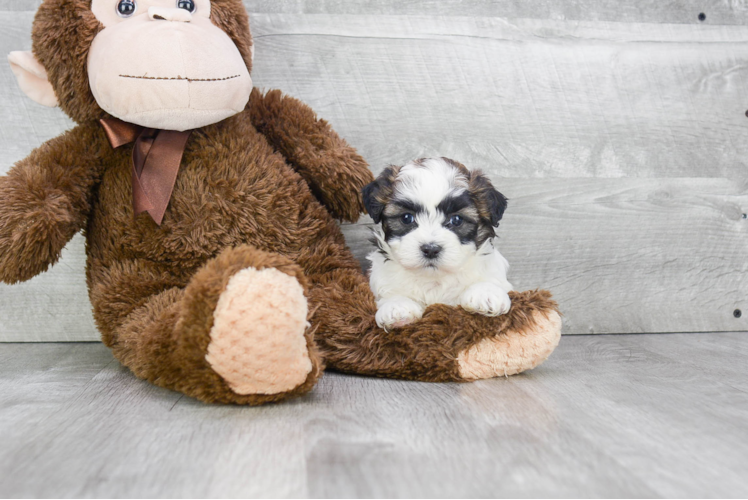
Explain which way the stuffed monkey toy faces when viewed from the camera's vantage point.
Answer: facing the viewer and to the right of the viewer

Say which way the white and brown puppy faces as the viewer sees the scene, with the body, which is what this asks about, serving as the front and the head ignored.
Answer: toward the camera
